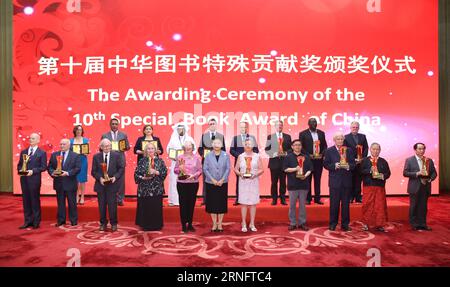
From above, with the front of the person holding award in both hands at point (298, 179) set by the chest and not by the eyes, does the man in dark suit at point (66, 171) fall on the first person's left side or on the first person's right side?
on the first person's right side

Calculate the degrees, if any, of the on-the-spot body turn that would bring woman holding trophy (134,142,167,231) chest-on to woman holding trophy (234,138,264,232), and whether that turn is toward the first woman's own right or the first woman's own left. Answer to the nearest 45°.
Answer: approximately 90° to the first woman's own left

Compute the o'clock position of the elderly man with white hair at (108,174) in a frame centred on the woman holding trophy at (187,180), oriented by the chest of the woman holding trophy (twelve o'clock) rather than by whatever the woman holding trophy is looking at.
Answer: The elderly man with white hair is roughly at 3 o'clock from the woman holding trophy.

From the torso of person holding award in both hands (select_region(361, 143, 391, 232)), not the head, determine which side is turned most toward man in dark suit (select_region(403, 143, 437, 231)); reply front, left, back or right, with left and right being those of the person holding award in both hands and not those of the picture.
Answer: left

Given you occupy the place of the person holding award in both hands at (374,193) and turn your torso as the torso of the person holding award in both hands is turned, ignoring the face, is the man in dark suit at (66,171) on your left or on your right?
on your right

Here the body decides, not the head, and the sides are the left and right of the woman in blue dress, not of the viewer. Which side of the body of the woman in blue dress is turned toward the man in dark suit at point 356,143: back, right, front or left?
left

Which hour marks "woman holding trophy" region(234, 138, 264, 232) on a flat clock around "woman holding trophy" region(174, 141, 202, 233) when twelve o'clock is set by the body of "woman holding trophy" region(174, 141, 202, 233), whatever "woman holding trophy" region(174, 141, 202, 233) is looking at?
"woman holding trophy" region(234, 138, 264, 232) is roughly at 9 o'clock from "woman holding trophy" region(174, 141, 202, 233).
